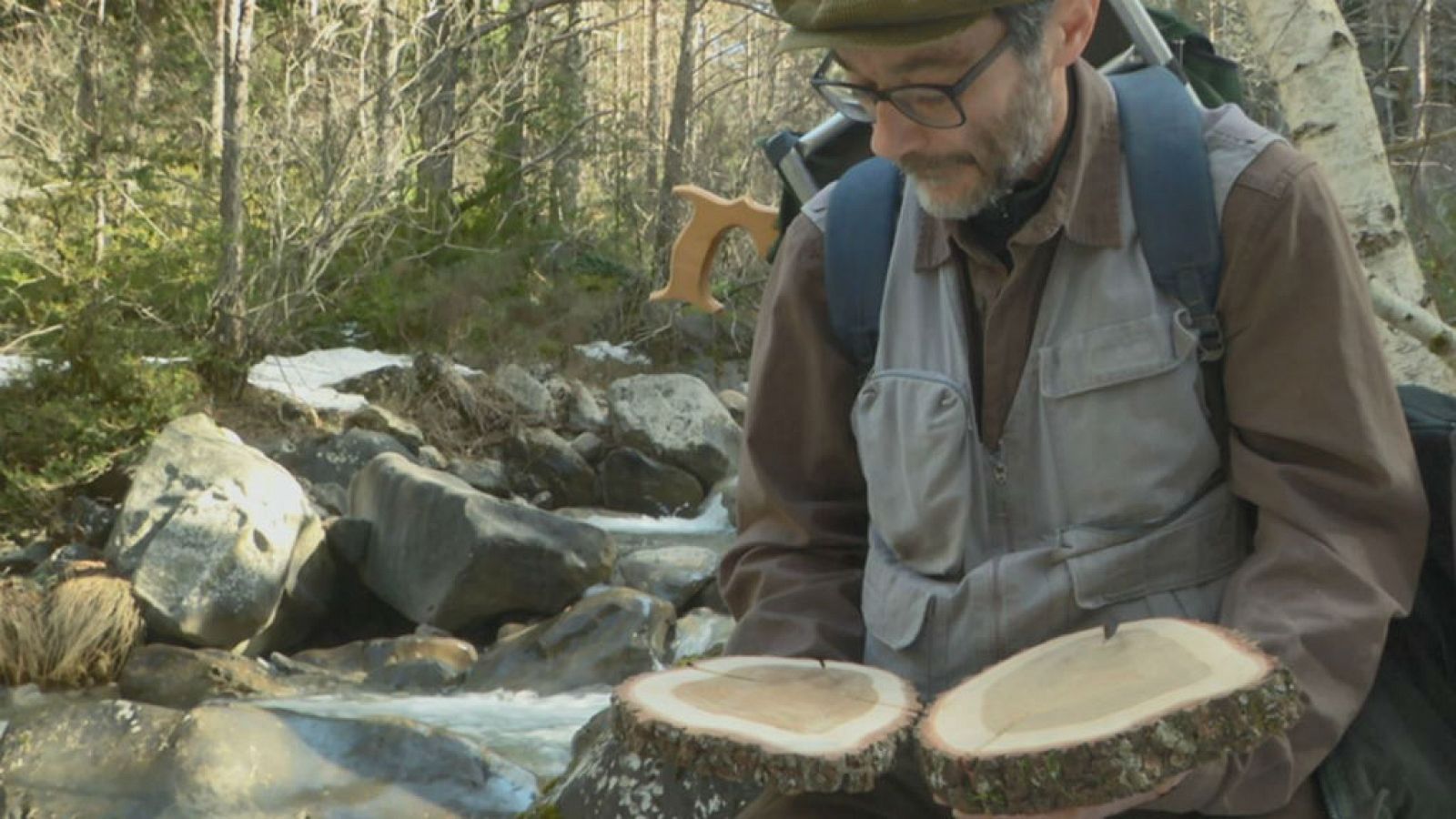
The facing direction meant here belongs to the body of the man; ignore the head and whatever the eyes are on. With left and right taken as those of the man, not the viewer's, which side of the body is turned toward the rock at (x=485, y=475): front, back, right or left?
right

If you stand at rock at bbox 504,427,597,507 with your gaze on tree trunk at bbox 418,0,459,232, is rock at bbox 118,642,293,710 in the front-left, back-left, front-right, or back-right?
back-left

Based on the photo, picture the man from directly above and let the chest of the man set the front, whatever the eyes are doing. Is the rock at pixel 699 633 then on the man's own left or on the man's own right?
on the man's own right

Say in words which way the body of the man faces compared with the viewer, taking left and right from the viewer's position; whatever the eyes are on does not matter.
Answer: facing the viewer and to the left of the viewer

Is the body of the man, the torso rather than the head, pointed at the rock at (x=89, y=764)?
no

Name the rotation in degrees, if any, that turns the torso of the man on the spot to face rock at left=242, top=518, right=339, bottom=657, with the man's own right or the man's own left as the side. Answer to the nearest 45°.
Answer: approximately 90° to the man's own right

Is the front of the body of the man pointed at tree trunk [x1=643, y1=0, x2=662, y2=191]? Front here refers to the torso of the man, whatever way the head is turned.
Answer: no

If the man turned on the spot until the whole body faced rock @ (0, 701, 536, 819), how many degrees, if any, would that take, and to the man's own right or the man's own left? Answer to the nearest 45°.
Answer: approximately 90° to the man's own right

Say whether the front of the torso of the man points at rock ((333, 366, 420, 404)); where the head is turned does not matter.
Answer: no

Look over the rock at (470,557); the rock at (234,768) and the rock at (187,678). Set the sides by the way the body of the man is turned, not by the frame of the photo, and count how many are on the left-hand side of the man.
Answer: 0

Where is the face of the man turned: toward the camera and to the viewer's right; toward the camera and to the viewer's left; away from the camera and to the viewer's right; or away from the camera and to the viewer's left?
toward the camera and to the viewer's left

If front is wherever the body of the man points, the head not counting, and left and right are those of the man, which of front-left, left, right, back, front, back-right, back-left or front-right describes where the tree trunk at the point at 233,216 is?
right

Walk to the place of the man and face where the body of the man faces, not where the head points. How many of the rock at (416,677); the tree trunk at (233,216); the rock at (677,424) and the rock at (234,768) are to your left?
0

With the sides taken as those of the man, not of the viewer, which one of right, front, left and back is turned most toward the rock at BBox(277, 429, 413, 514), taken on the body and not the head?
right
